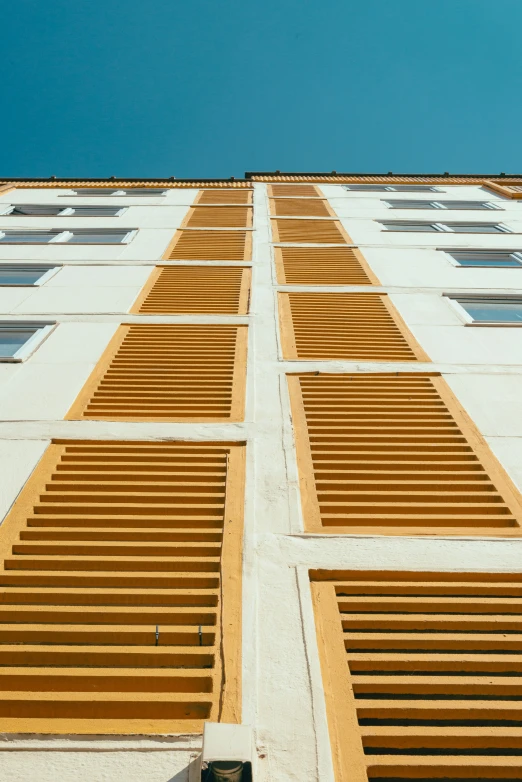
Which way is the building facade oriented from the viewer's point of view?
toward the camera
